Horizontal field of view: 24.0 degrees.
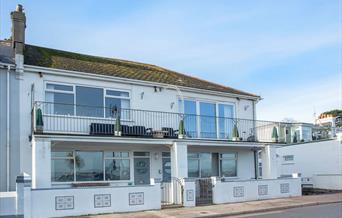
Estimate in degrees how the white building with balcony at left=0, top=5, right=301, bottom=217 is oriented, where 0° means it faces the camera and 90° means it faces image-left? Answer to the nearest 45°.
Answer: approximately 315°

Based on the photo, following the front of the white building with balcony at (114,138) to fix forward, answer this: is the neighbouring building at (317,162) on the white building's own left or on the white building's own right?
on the white building's own left

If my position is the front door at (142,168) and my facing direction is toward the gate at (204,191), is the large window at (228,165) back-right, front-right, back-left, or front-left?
front-left

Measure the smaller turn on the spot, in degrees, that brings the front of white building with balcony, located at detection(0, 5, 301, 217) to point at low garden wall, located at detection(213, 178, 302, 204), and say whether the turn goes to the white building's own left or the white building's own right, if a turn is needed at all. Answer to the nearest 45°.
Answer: approximately 45° to the white building's own left
